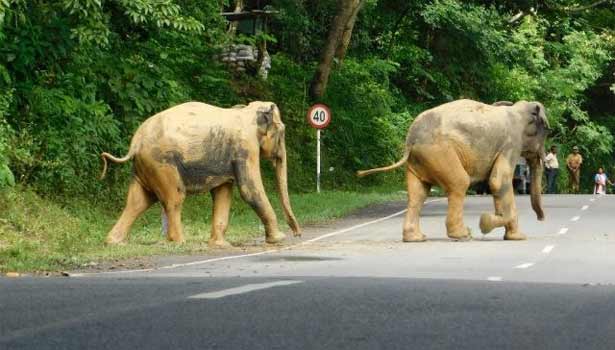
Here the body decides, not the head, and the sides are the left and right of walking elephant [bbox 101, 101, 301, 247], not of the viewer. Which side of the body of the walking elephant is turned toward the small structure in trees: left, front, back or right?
left

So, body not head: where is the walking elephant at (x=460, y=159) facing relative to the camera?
to the viewer's right

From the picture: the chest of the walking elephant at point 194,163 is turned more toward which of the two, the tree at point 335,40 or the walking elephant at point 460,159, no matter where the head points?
the walking elephant

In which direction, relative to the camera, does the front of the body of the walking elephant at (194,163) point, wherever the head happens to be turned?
to the viewer's right

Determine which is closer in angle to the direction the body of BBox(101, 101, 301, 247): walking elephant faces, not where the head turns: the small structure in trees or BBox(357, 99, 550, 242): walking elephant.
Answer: the walking elephant

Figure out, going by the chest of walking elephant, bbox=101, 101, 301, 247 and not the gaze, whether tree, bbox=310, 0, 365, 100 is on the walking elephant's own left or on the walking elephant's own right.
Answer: on the walking elephant's own left

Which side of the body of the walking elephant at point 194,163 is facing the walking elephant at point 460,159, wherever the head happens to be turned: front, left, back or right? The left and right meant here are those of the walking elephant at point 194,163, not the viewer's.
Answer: front
